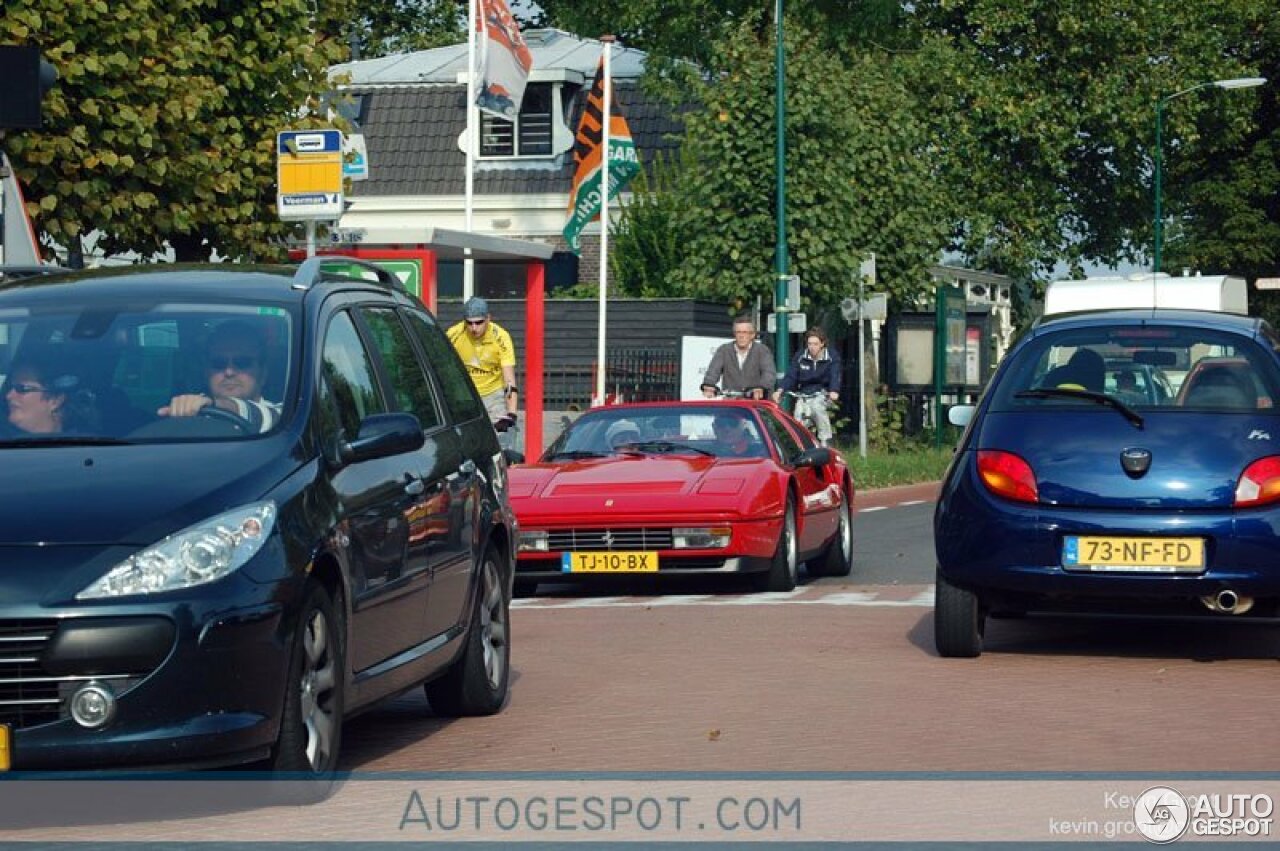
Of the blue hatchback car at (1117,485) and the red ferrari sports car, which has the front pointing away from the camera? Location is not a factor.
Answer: the blue hatchback car

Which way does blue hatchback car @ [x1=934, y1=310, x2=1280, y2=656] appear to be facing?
away from the camera

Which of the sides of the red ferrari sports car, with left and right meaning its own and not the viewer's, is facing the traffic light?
right

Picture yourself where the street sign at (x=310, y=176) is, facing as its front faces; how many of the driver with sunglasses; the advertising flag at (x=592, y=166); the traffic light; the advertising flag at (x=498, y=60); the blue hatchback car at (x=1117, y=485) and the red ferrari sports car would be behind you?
2

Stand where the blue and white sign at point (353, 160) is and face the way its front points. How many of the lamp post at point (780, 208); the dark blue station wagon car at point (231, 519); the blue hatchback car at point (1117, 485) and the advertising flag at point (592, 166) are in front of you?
2

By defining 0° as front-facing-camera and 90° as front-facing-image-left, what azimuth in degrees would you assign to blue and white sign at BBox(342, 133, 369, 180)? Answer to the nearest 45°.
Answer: approximately 0°

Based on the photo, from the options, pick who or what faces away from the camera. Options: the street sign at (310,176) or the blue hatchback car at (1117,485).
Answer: the blue hatchback car

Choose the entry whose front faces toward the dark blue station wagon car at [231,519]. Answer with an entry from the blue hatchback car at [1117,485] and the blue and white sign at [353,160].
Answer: the blue and white sign

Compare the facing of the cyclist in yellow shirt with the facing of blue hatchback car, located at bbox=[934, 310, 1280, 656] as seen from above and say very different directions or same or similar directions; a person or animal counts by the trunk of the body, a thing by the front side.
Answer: very different directions

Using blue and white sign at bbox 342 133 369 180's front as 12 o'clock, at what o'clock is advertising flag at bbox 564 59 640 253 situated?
The advertising flag is roughly at 7 o'clock from the blue and white sign.

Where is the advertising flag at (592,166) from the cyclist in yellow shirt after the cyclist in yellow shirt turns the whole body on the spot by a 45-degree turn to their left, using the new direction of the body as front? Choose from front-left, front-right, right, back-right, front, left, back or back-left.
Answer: back-left

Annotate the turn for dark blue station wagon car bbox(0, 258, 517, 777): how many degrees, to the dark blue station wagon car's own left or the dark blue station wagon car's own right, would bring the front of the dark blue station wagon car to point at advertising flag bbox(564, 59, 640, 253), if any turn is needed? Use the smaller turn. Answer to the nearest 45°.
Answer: approximately 135° to the dark blue station wagon car's own right
